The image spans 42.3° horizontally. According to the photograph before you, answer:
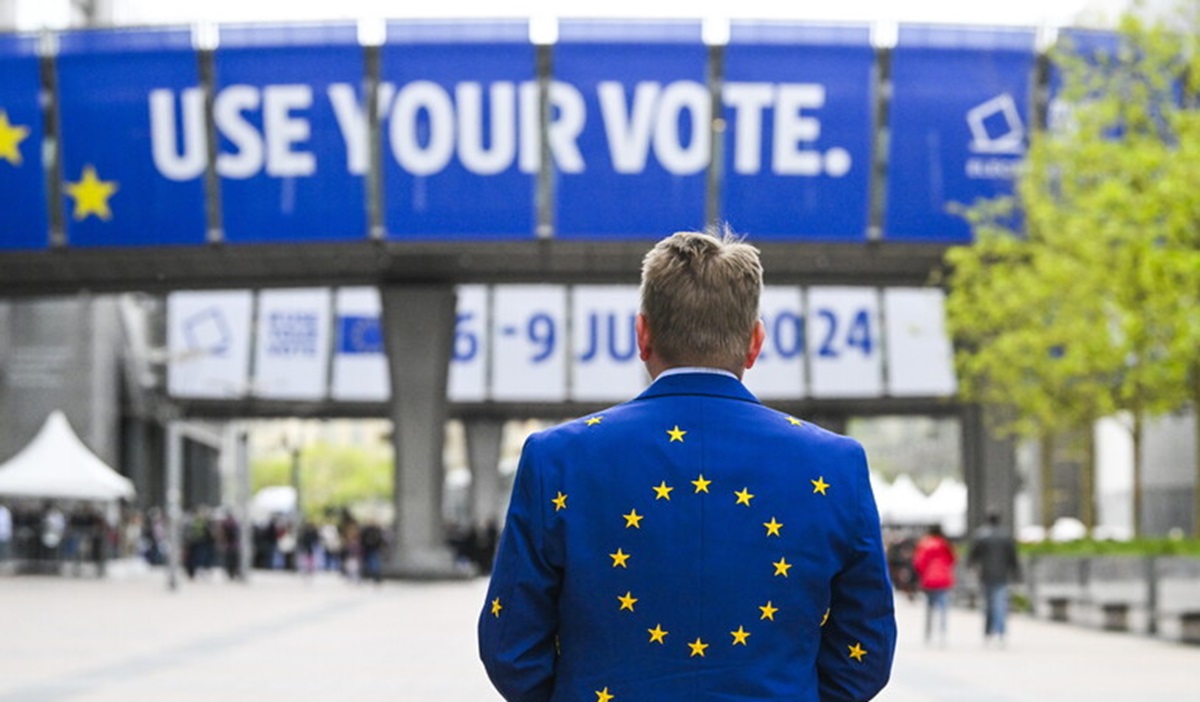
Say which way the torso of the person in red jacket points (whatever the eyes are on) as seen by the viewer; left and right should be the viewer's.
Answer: facing away from the viewer

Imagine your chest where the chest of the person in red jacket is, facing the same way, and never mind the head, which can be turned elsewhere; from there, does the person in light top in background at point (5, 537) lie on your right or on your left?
on your left

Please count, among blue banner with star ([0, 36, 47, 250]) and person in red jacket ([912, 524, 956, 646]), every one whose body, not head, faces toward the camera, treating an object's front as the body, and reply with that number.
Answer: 1

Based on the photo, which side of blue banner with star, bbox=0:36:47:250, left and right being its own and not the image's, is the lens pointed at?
front
